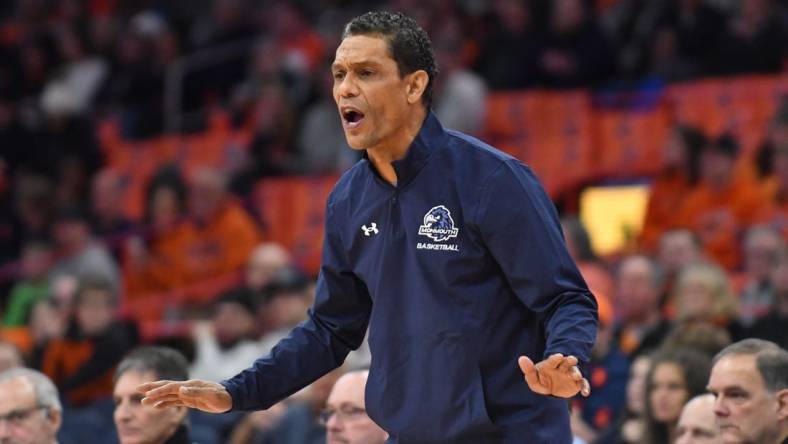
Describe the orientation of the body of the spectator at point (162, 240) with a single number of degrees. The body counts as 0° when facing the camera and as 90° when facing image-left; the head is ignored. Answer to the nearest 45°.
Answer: approximately 0°

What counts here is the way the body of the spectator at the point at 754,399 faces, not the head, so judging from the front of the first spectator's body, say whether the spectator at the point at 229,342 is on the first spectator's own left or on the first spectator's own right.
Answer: on the first spectator's own right

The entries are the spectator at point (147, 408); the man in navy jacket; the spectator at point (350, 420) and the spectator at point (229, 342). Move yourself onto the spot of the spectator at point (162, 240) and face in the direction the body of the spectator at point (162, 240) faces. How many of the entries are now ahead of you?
4

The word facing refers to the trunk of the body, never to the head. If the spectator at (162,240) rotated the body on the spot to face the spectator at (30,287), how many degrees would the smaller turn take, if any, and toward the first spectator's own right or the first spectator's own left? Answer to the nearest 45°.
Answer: approximately 90° to the first spectator's own right

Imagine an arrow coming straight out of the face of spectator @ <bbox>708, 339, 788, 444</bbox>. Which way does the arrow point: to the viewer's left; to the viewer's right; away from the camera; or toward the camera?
to the viewer's left

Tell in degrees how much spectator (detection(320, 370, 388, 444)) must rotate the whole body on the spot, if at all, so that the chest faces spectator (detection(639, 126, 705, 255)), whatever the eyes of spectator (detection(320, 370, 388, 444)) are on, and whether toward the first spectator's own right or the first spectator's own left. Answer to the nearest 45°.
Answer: approximately 180°

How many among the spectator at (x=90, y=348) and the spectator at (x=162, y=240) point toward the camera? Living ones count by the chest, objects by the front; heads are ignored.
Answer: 2

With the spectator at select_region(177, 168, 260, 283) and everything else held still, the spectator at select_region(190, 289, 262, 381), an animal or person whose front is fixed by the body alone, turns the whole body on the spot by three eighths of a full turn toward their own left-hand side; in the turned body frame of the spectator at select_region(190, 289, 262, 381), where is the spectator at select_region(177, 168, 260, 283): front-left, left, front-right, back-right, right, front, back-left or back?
left

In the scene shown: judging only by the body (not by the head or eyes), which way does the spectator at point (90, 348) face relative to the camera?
toward the camera

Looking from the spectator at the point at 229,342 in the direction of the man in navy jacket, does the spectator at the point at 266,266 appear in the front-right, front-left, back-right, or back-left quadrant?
back-left

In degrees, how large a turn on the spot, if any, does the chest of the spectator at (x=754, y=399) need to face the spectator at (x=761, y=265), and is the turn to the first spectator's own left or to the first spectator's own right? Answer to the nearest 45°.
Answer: approximately 135° to the first spectator's own right
